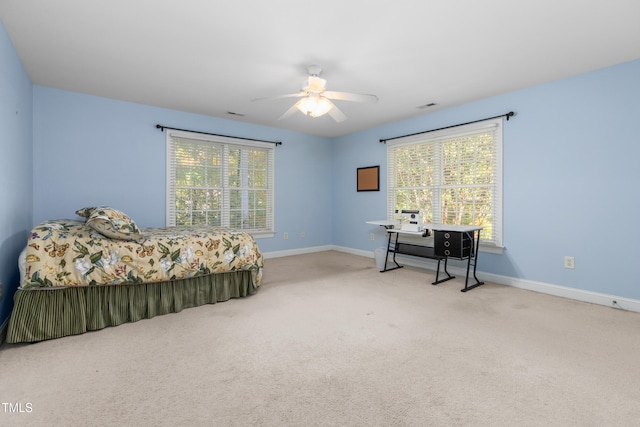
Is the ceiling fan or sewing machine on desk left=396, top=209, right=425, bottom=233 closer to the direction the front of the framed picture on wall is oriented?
the ceiling fan

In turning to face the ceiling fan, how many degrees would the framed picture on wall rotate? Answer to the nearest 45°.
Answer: approximately 45° to its left

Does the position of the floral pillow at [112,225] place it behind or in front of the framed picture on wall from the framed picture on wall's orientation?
in front

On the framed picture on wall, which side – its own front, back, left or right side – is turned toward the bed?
front

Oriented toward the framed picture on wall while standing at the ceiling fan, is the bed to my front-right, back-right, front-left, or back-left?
back-left

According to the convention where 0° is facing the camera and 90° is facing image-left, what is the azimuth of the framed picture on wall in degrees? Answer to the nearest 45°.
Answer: approximately 45°

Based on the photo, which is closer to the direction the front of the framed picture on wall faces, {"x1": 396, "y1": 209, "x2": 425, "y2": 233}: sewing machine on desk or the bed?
the bed

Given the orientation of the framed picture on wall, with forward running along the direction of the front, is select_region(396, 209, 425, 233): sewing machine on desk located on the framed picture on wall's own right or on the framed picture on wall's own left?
on the framed picture on wall's own left

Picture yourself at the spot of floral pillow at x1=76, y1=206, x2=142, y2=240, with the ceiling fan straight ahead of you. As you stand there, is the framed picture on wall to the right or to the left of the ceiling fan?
left

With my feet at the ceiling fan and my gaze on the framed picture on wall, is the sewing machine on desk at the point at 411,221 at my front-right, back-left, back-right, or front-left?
front-right
